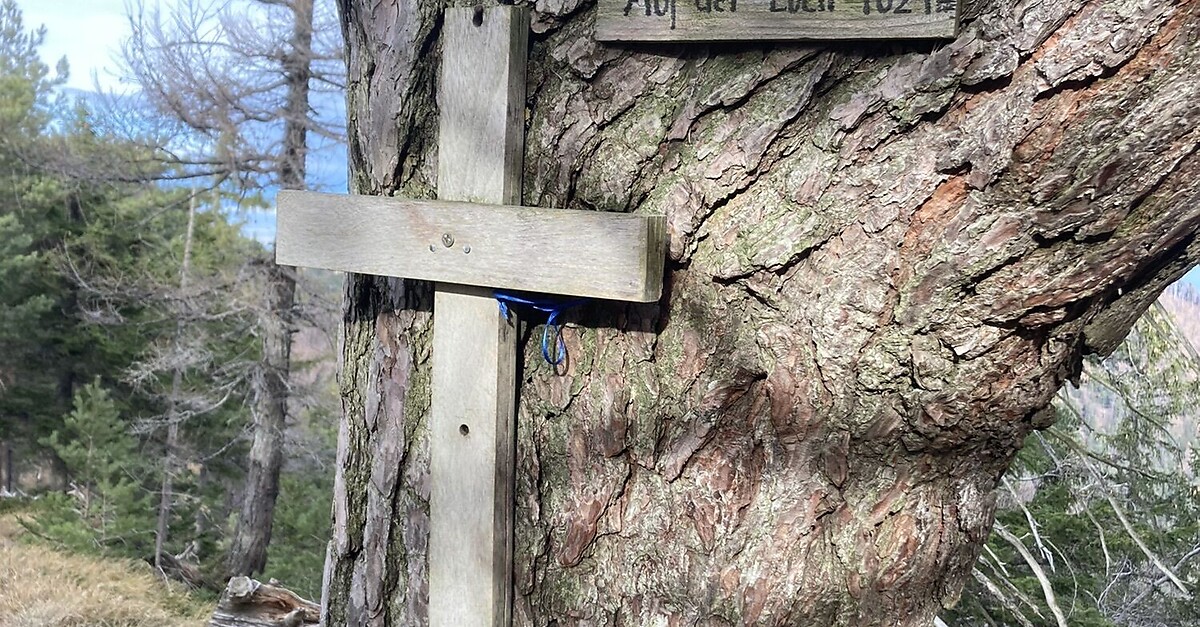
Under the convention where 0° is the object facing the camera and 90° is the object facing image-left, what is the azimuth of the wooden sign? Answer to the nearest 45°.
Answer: approximately 0°

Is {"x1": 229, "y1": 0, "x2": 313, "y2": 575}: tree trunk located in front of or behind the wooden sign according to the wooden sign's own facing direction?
behind

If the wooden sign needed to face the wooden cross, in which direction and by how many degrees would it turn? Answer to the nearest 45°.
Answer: approximately 90° to its right

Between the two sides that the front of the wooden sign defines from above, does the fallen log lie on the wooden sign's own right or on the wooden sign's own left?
on the wooden sign's own right

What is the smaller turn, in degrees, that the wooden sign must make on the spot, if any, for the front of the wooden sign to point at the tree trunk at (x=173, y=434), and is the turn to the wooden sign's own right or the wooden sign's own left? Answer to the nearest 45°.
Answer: approximately 135° to the wooden sign's own right

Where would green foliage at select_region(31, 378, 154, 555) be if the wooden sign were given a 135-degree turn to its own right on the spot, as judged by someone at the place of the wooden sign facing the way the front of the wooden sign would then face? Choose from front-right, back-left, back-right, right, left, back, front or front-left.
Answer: front
